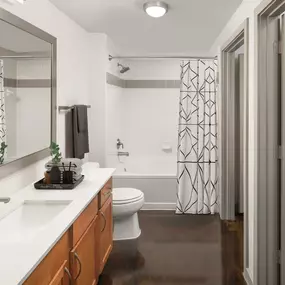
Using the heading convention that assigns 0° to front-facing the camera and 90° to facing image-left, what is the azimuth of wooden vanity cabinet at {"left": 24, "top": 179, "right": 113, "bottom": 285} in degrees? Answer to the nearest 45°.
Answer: approximately 270°

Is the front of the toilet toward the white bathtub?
no

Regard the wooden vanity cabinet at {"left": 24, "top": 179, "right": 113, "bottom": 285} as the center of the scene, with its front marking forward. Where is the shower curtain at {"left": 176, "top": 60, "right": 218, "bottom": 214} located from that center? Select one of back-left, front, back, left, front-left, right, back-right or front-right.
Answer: front-left

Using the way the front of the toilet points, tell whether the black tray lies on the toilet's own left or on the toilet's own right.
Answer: on the toilet's own right

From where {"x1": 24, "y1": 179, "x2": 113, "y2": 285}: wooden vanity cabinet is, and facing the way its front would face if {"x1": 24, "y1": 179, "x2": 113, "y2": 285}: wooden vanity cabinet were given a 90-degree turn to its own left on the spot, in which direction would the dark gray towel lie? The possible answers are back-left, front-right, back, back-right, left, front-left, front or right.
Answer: front

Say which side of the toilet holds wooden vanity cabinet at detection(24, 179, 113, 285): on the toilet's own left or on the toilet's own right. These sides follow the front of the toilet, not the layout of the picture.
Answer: on the toilet's own right

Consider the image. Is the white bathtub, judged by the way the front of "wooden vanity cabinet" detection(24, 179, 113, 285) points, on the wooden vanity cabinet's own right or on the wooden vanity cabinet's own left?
on the wooden vanity cabinet's own left

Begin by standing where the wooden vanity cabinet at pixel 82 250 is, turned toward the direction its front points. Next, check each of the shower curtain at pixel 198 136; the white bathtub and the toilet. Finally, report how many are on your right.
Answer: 0
